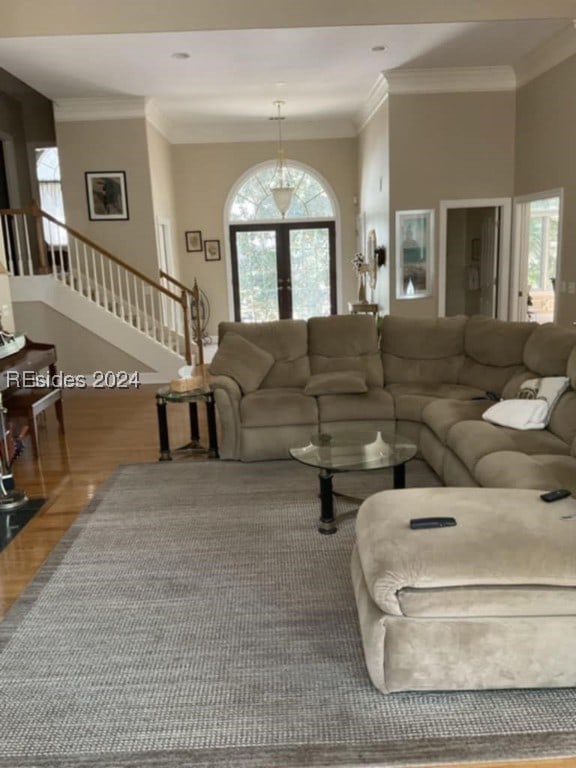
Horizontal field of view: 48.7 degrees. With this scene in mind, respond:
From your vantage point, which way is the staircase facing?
to the viewer's right

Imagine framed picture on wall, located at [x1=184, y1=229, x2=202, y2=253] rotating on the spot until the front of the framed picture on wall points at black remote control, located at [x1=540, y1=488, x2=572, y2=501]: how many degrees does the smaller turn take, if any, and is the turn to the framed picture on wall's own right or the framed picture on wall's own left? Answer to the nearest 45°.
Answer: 0° — it already faces it

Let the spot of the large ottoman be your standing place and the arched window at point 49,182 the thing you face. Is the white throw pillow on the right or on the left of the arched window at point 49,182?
right

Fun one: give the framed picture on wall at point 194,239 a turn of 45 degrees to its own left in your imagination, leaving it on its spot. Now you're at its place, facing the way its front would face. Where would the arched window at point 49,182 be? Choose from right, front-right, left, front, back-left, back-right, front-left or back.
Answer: back-right

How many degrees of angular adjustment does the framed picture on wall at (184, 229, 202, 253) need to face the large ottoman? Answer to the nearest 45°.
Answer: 0° — it already faces it
